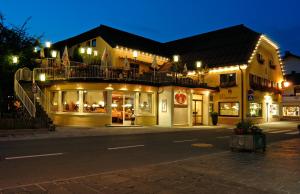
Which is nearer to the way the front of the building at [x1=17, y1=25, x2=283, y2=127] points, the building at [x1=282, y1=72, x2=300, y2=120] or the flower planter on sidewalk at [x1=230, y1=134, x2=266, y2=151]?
the flower planter on sidewalk

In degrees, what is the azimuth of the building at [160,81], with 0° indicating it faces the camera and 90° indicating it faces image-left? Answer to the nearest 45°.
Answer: approximately 0°

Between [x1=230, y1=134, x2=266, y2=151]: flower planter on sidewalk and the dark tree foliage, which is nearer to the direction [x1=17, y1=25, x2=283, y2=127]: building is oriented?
the flower planter on sidewalk

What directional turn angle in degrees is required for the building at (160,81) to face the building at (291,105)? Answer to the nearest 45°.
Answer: approximately 135° to its left

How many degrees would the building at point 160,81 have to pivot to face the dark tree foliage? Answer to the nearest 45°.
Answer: approximately 45° to its right

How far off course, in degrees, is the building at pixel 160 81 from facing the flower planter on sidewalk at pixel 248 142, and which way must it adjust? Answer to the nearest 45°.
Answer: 0° — it already faces it
